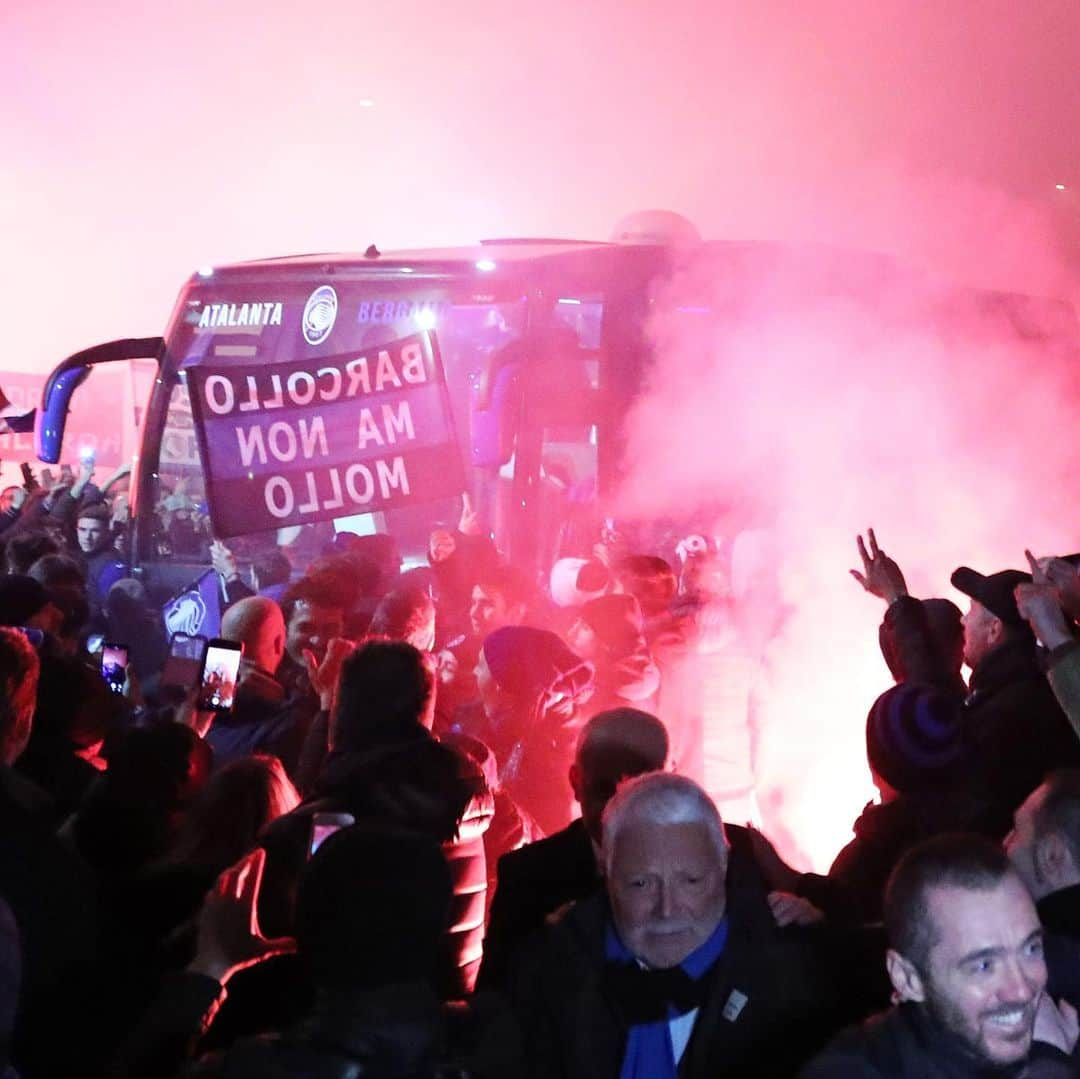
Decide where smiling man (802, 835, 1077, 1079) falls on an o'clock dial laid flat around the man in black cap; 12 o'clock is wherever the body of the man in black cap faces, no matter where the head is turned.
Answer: The smiling man is roughly at 9 o'clock from the man in black cap.

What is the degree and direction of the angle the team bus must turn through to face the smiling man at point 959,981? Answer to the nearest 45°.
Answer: approximately 45° to its left

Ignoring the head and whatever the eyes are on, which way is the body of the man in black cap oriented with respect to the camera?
to the viewer's left

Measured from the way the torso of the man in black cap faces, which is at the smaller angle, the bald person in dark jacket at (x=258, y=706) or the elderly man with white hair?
the bald person in dark jacket

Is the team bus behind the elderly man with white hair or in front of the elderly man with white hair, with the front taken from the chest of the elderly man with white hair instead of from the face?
behind

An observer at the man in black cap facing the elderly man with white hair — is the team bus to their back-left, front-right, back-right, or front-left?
back-right

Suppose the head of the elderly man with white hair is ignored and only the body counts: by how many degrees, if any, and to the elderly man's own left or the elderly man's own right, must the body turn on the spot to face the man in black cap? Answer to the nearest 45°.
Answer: approximately 135° to the elderly man's own left

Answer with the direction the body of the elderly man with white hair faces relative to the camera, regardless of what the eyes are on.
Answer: toward the camera

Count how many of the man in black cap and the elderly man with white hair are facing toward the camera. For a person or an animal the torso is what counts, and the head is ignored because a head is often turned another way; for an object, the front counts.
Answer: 1

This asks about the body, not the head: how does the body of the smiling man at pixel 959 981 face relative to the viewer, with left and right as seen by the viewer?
facing the viewer and to the right of the viewer

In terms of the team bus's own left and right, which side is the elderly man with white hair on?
on its left

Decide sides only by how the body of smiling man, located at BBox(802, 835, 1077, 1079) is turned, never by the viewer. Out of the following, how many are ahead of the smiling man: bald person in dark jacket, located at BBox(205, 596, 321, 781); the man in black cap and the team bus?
0

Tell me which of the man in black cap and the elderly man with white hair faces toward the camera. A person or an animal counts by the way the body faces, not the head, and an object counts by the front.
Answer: the elderly man with white hair

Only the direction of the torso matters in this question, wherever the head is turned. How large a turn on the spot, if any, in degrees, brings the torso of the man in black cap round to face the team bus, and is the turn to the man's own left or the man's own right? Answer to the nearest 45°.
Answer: approximately 45° to the man's own right

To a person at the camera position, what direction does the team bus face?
facing the viewer and to the left of the viewer
